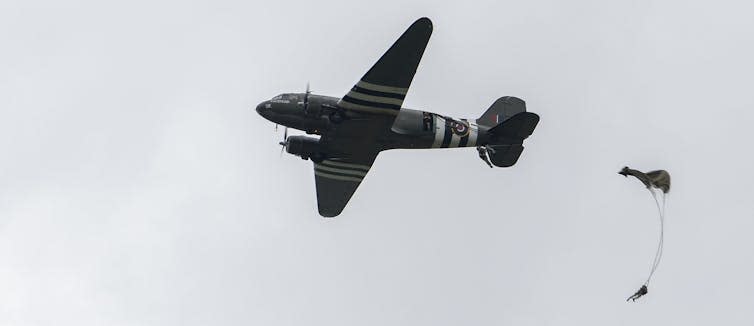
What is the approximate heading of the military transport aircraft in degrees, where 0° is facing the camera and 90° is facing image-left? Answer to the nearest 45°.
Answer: approximately 90°
